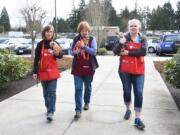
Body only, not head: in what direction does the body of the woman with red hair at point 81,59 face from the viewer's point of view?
toward the camera

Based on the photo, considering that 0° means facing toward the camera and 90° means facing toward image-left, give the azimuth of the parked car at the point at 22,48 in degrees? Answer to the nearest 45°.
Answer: approximately 45°

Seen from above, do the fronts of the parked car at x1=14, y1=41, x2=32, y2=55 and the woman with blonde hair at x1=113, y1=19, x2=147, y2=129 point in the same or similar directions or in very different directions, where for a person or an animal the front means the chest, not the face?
same or similar directions

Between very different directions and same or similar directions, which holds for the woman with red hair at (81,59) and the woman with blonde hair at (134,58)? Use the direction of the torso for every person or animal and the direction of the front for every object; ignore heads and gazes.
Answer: same or similar directions

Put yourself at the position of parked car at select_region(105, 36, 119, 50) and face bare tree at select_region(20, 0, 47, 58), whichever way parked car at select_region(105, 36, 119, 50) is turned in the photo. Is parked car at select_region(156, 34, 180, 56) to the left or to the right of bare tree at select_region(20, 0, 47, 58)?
left

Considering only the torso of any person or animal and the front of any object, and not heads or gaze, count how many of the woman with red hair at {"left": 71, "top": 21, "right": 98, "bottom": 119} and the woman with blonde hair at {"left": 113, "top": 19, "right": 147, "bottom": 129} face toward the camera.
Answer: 2

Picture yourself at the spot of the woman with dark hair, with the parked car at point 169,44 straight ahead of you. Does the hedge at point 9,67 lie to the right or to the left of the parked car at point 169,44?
left

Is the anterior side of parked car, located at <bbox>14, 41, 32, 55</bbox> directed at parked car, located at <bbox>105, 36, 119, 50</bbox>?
no

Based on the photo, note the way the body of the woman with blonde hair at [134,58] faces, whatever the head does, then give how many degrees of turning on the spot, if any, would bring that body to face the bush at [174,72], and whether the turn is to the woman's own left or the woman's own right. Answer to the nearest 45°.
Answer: approximately 135° to the woman's own left

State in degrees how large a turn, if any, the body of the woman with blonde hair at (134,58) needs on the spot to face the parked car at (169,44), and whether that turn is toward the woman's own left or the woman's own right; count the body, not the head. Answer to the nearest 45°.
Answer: approximately 180°

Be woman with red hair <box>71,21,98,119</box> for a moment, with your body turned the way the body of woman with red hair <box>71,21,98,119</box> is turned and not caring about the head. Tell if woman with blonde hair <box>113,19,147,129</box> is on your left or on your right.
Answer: on your left

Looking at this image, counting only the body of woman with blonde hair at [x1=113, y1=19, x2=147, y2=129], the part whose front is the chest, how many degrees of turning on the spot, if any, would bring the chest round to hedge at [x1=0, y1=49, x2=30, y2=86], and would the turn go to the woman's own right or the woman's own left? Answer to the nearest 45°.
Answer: approximately 135° to the woman's own right

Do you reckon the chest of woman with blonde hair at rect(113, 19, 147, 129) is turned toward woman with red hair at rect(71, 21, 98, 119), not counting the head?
no

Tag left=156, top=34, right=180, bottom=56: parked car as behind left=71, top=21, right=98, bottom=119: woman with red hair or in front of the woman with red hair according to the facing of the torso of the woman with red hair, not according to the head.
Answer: behind

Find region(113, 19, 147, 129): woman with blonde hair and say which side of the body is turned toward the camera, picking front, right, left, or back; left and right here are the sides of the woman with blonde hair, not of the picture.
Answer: front

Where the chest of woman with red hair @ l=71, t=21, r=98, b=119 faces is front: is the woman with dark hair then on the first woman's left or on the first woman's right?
on the first woman's right
